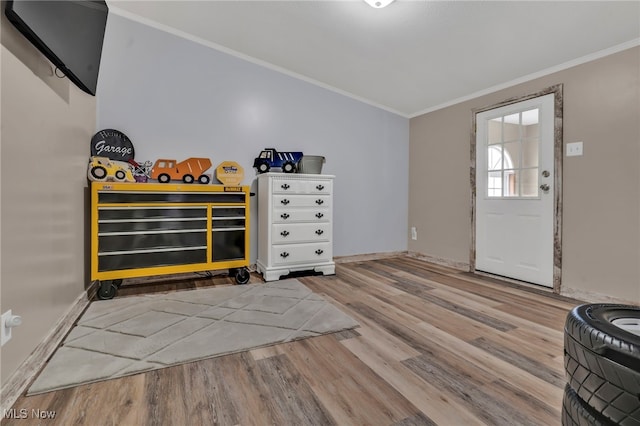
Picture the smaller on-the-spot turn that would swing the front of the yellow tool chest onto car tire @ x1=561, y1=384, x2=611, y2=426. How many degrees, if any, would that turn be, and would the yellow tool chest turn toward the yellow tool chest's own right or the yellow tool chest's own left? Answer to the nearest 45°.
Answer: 0° — it already faces it

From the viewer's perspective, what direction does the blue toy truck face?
to the viewer's left

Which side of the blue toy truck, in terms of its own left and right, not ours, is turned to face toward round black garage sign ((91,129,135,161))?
front

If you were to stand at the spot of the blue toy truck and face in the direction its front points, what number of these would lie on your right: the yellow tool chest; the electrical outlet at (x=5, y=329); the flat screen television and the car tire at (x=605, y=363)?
0

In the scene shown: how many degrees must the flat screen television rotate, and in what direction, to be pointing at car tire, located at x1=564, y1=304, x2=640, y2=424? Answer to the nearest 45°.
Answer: approximately 45° to its right

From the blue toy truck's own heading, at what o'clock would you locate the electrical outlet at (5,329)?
The electrical outlet is roughly at 10 o'clock from the blue toy truck.

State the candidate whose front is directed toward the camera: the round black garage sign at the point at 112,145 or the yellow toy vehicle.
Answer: the round black garage sign

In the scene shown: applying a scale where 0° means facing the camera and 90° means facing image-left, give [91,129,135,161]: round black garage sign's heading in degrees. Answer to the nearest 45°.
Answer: approximately 0°

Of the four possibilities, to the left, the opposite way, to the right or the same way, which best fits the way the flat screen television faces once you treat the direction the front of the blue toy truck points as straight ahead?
the opposite way

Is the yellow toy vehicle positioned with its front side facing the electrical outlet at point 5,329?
no

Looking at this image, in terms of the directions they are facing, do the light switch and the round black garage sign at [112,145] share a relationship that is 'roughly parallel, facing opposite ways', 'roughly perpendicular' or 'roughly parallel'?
roughly perpendicular

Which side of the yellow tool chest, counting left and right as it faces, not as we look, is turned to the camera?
front

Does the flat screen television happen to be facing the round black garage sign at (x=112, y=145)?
no
